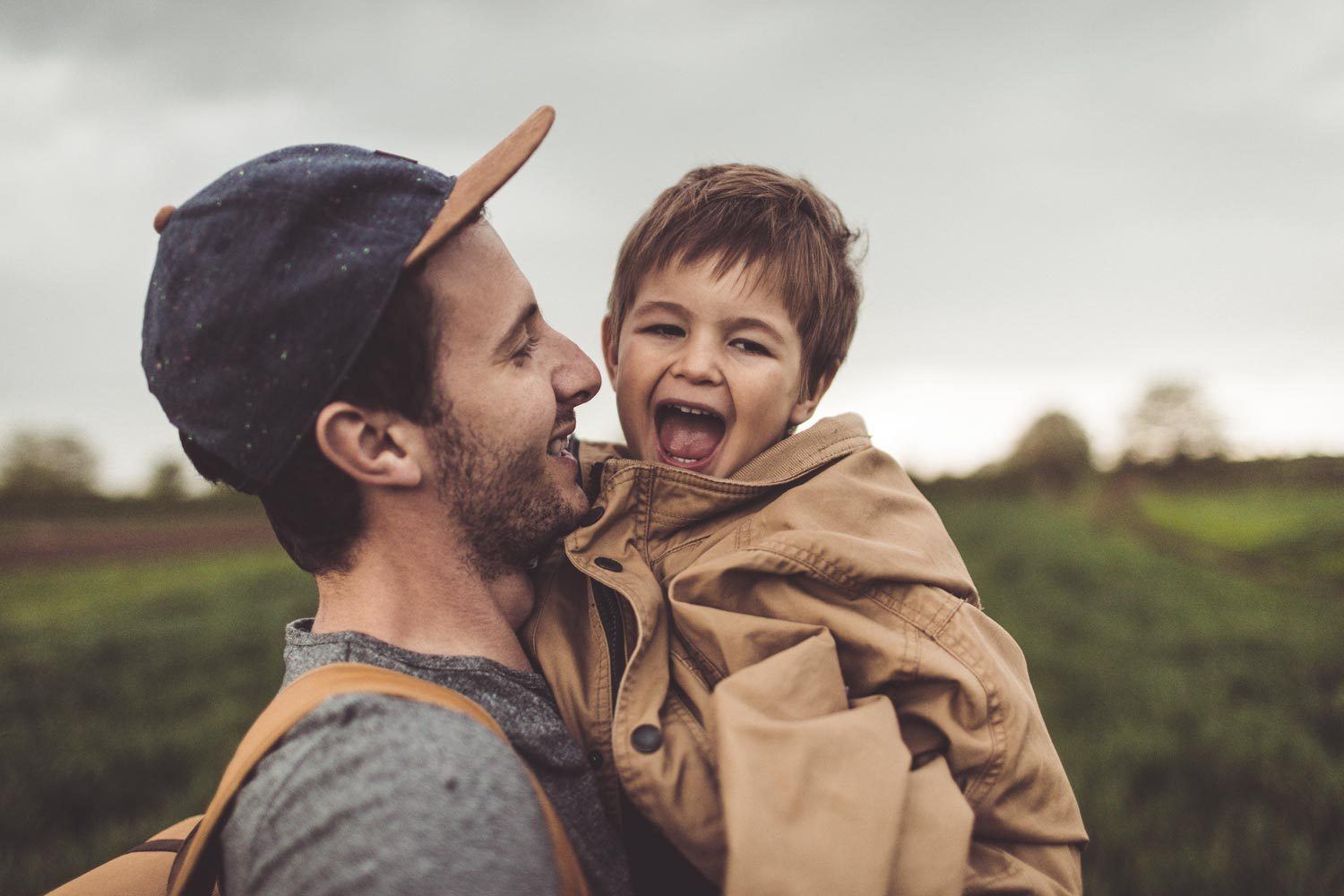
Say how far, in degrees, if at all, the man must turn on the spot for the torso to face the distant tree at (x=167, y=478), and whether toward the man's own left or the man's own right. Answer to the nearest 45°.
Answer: approximately 90° to the man's own left

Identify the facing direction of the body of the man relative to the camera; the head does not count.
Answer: to the viewer's right

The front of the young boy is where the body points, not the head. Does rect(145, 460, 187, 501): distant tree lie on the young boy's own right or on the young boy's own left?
on the young boy's own right

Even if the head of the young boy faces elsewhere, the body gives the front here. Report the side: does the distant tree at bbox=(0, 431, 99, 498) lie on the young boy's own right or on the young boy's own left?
on the young boy's own right

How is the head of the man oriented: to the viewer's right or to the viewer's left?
to the viewer's right

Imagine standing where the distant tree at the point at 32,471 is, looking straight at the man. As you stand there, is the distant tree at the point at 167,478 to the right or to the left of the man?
left
